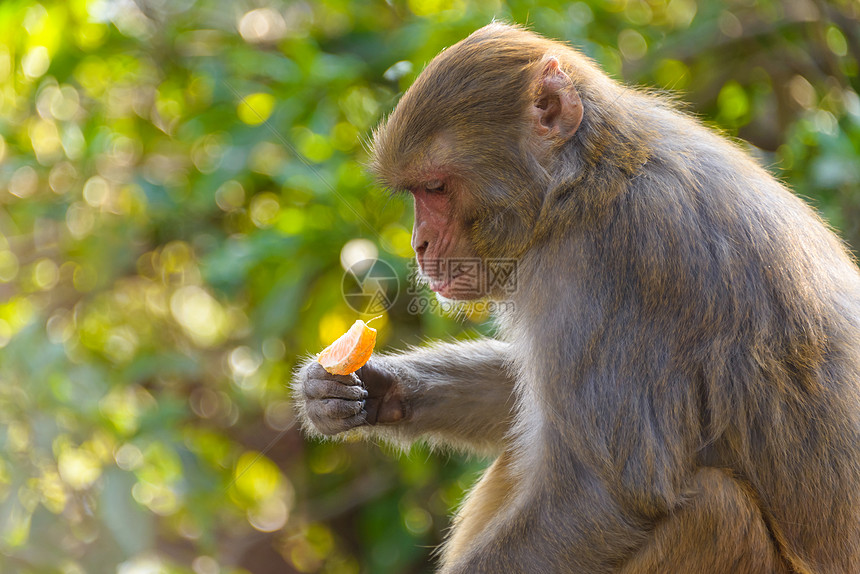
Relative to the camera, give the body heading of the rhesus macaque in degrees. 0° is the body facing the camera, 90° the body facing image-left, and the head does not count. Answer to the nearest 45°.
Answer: approximately 90°
